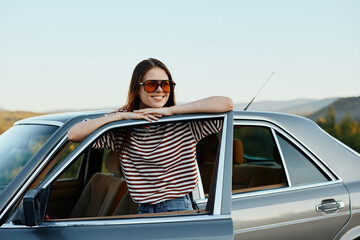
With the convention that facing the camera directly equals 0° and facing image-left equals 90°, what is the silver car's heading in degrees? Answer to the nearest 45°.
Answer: approximately 45°

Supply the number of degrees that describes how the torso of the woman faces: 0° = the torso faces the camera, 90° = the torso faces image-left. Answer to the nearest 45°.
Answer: approximately 0°
